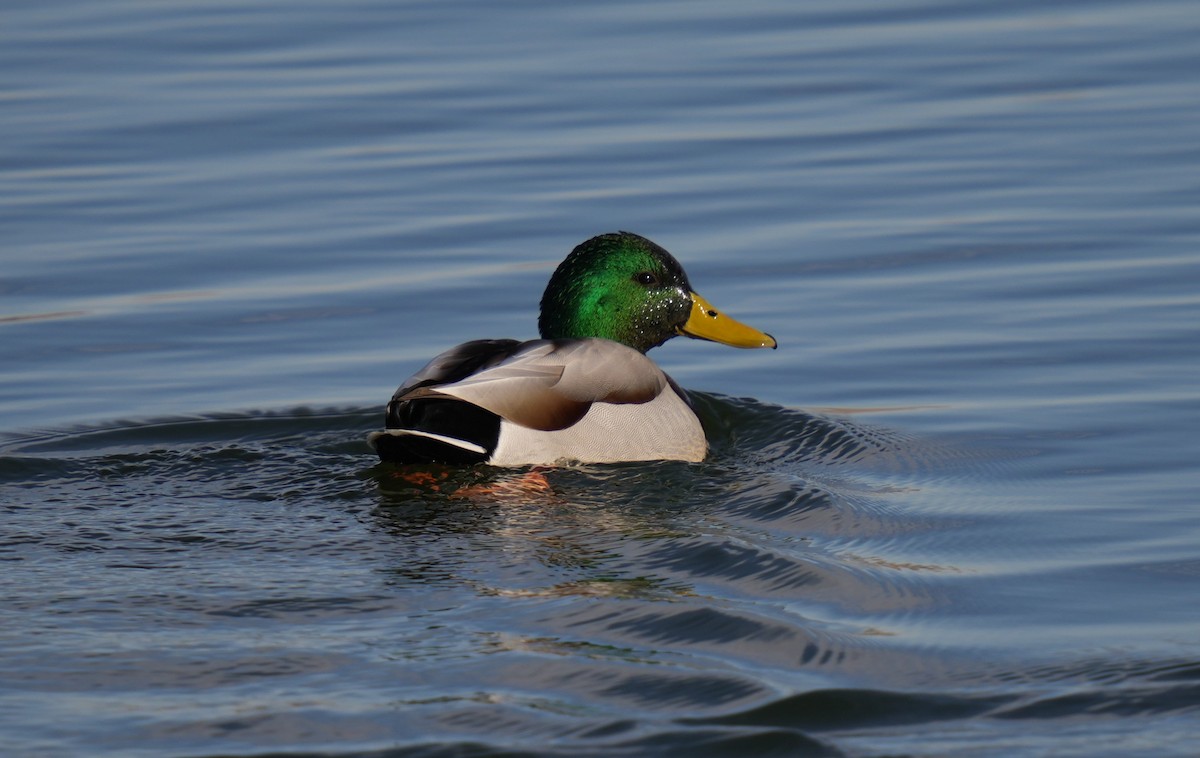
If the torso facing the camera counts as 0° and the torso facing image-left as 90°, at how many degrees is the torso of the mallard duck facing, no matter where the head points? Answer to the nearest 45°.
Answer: approximately 225°
